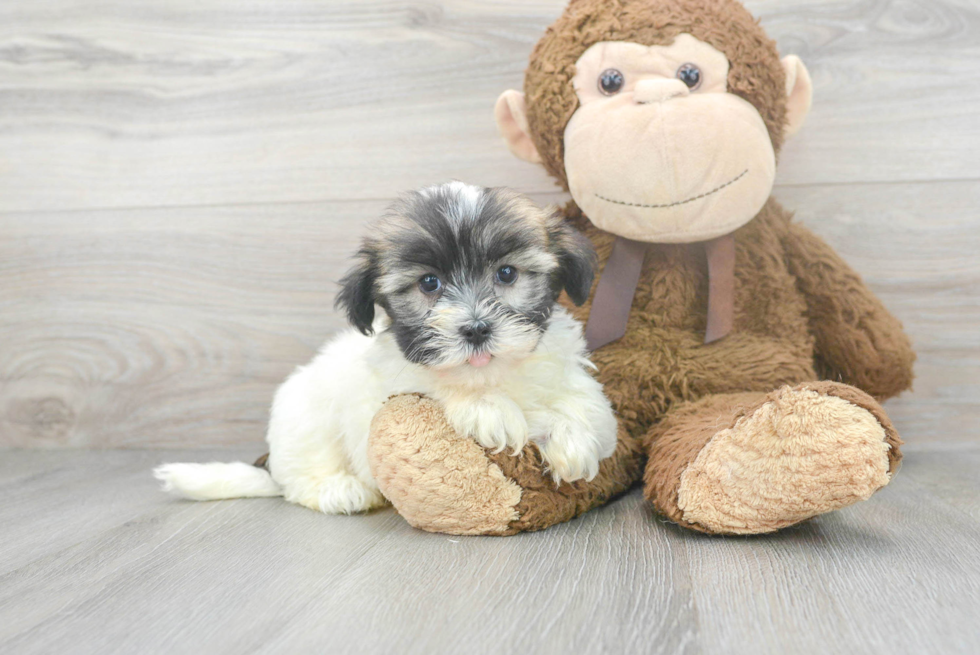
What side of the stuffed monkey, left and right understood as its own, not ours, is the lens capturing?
front

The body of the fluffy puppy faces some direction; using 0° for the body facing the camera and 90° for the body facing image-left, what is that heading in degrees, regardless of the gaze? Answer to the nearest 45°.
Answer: approximately 315°
